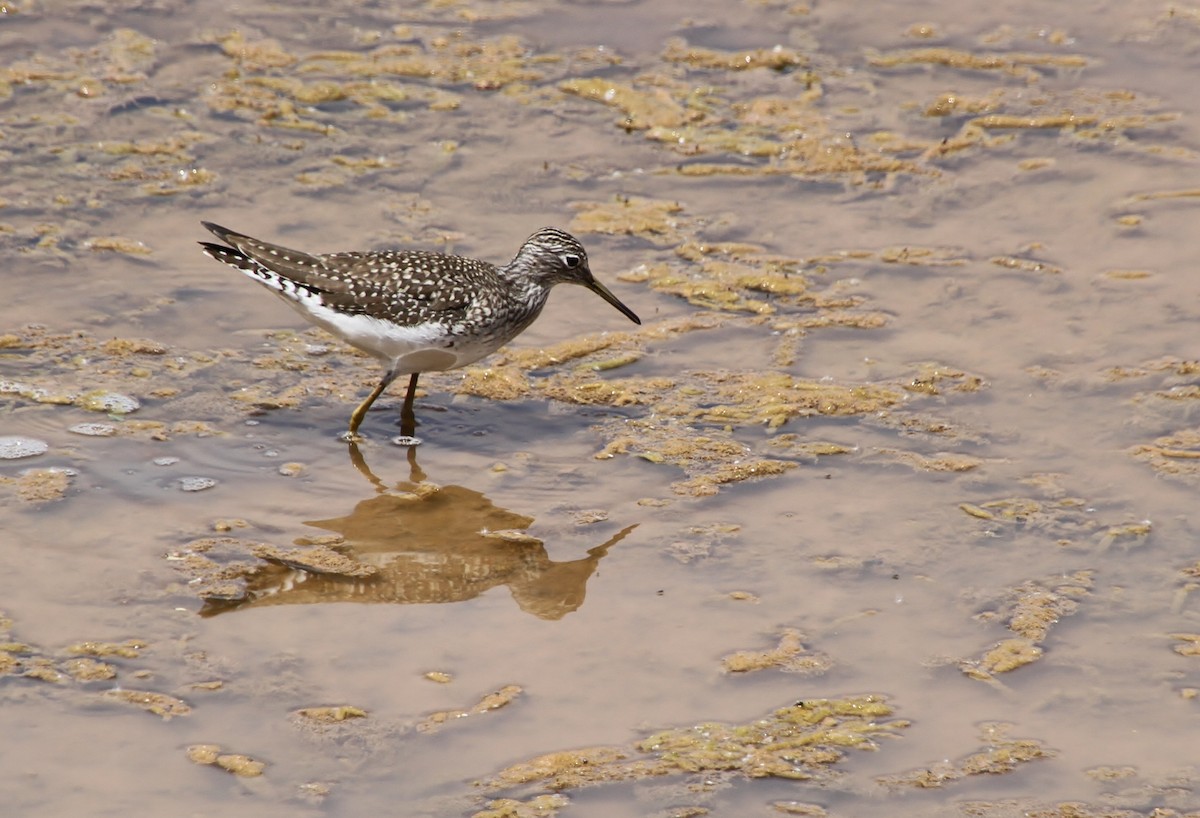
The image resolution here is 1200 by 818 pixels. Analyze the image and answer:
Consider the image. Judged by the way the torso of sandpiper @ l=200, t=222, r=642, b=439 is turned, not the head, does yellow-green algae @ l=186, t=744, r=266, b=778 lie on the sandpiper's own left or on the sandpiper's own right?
on the sandpiper's own right

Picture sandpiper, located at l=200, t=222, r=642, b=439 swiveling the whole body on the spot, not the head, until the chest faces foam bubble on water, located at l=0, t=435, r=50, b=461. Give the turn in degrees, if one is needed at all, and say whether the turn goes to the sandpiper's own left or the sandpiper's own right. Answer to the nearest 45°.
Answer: approximately 180°

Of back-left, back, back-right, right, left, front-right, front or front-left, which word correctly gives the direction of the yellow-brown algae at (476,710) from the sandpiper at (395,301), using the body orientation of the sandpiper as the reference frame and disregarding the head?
right

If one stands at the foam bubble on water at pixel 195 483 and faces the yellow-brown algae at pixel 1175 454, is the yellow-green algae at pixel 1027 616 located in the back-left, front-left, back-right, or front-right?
front-right

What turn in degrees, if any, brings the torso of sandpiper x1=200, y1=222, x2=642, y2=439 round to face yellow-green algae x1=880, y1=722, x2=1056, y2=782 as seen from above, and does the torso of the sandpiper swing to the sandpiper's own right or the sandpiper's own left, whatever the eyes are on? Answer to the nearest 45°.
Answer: approximately 45° to the sandpiper's own right

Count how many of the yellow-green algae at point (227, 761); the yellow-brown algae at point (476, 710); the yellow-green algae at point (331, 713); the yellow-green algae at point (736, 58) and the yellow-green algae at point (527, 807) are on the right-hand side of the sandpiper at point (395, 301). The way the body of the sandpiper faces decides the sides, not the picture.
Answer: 4

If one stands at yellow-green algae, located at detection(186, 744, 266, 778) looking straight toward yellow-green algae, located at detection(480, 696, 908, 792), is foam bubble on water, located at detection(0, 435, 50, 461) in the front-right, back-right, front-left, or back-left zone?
back-left

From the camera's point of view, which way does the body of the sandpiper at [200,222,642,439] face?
to the viewer's right

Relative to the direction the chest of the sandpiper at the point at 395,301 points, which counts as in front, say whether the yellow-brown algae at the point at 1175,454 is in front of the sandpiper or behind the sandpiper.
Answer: in front

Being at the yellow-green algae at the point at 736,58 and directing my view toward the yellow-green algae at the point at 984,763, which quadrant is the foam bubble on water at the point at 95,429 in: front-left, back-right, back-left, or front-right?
front-right

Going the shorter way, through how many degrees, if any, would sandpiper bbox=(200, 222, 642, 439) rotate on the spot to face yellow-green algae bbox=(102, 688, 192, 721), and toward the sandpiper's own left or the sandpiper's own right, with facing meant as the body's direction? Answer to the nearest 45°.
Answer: approximately 90° to the sandpiper's own right

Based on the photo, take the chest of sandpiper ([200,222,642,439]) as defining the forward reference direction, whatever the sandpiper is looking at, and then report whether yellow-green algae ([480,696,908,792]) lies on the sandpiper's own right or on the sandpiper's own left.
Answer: on the sandpiper's own right

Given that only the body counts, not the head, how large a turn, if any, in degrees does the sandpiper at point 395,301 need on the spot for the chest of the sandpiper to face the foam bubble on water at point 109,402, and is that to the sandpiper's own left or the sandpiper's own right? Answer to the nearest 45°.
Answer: approximately 180°

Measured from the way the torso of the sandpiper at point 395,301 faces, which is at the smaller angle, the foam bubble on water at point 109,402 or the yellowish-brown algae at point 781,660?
the yellowish-brown algae

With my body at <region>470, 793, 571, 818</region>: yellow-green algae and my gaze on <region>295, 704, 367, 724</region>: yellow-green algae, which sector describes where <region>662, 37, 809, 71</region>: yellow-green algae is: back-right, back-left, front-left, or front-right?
front-right

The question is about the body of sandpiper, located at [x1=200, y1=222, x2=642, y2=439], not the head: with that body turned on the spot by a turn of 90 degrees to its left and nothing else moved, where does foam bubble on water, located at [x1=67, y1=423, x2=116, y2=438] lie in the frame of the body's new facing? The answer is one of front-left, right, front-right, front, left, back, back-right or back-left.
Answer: left

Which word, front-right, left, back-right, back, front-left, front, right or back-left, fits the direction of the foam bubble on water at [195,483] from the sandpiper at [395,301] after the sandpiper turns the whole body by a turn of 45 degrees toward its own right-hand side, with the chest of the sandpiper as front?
right

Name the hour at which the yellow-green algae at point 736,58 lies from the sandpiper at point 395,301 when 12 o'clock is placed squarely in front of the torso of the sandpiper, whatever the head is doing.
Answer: The yellow-green algae is roughly at 10 o'clock from the sandpiper.

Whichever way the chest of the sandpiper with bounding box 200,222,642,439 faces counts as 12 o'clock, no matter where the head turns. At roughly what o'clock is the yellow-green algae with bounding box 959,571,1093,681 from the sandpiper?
The yellow-green algae is roughly at 1 o'clock from the sandpiper.

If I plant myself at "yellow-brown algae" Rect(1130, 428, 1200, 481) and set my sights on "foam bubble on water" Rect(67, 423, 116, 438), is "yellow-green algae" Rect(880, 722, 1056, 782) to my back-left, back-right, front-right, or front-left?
front-left
